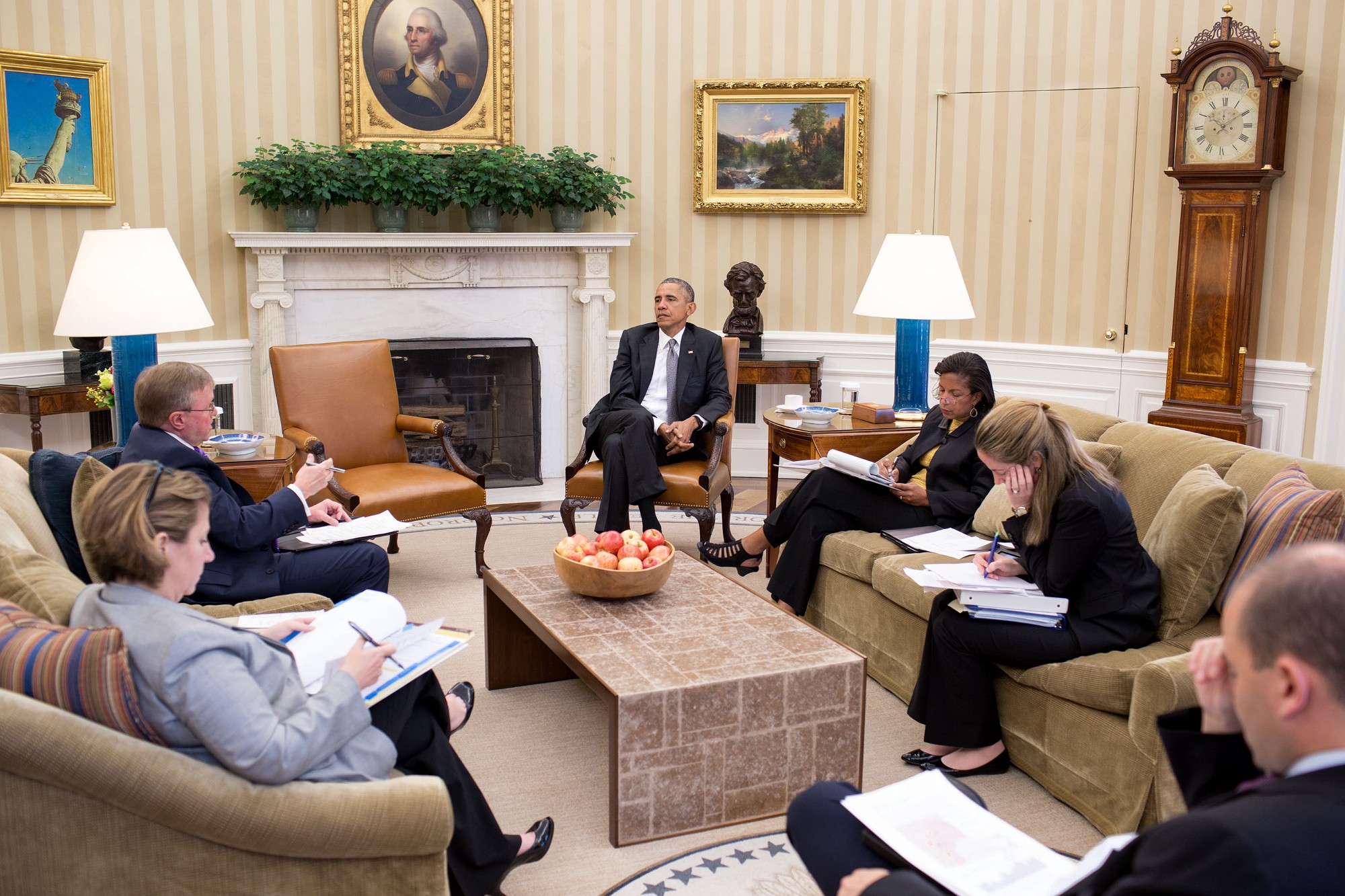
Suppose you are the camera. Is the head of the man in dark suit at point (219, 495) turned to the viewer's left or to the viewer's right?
to the viewer's right

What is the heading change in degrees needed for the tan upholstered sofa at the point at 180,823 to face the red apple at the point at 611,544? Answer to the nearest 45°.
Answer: approximately 45° to its left

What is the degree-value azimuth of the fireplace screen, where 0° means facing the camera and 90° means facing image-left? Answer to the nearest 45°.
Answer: approximately 0°

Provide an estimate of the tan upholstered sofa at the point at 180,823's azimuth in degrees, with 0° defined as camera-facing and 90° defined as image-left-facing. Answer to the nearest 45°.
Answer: approximately 270°

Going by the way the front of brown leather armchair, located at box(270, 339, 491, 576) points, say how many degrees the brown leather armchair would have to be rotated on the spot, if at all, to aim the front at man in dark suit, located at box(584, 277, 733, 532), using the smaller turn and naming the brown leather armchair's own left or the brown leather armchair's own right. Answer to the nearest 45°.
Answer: approximately 45° to the brown leather armchair's own left

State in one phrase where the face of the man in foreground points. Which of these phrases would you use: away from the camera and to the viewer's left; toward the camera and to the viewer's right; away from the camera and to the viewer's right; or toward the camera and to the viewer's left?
away from the camera and to the viewer's left

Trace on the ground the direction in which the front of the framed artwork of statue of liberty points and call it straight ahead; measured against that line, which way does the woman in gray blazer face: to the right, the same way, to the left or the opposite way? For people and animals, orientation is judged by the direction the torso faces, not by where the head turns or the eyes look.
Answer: to the left

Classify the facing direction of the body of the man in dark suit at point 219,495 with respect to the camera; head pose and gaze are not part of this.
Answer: to the viewer's right

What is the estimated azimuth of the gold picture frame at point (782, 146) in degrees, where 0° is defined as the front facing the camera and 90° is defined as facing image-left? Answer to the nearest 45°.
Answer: approximately 0°

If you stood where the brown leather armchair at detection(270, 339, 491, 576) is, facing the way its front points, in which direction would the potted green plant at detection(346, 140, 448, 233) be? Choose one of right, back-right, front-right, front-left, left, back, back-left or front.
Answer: back-left
